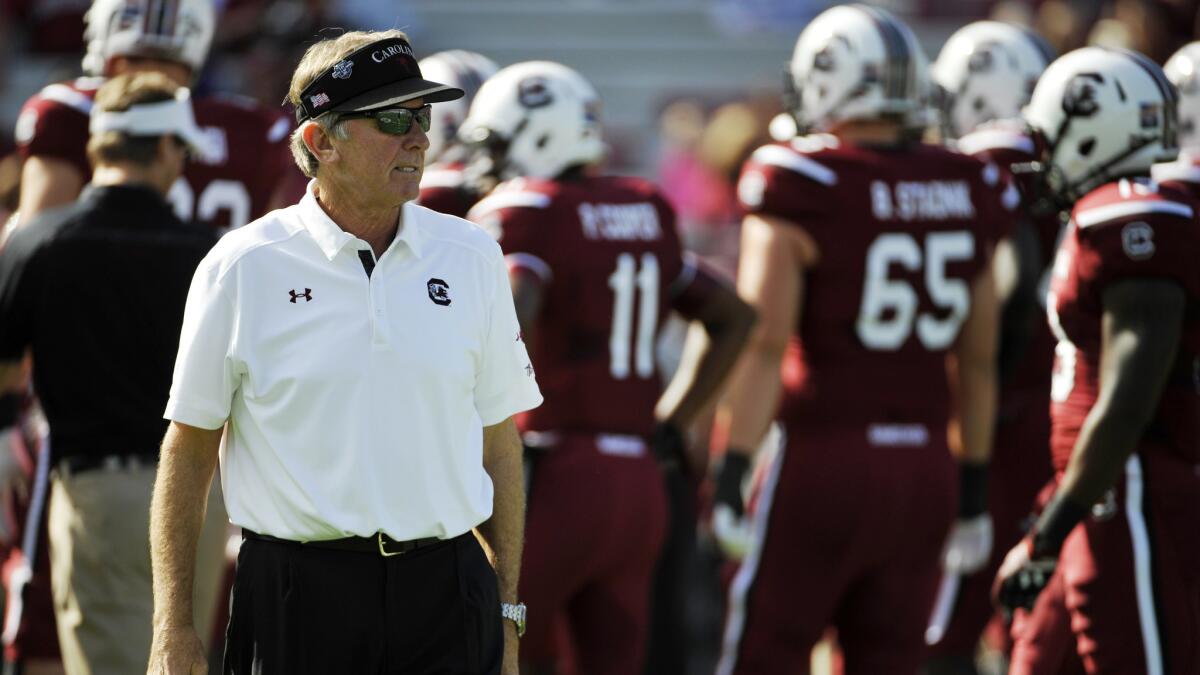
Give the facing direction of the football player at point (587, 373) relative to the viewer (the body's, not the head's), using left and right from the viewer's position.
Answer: facing away from the viewer and to the left of the viewer

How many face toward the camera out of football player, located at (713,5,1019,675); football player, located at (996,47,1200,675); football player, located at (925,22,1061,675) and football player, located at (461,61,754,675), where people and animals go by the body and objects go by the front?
0

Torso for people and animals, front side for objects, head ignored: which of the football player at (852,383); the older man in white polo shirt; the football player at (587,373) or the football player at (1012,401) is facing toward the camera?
the older man in white polo shirt

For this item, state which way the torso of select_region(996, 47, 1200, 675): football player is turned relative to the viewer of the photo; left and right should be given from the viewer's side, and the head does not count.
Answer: facing to the left of the viewer

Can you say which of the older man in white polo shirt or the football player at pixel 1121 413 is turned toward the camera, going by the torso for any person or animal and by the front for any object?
the older man in white polo shirt

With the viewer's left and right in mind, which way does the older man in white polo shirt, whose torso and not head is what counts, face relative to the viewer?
facing the viewer

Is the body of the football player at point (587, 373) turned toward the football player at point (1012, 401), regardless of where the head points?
no

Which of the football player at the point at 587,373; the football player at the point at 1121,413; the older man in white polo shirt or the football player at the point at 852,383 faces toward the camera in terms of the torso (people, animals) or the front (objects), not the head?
the older man in white polo shirt

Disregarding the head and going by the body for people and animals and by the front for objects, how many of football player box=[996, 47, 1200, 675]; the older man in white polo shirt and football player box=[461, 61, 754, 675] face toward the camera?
1

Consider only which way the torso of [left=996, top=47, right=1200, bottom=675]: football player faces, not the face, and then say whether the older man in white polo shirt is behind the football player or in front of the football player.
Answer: in front

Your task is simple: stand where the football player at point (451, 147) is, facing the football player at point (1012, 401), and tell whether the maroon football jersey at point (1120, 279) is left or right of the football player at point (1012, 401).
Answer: right

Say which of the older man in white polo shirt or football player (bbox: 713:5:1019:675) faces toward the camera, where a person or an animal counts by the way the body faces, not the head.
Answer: the older man in white polo shirt

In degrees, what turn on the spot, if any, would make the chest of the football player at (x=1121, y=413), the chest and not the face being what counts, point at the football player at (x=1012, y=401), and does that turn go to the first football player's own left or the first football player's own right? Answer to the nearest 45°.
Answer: approximately 90° to the first football player's own right

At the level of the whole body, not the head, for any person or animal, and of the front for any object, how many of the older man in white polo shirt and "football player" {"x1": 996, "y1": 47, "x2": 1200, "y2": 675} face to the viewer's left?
1

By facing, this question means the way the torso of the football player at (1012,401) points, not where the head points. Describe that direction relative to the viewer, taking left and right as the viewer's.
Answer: facing away from the viewer and to the left of the viewer
